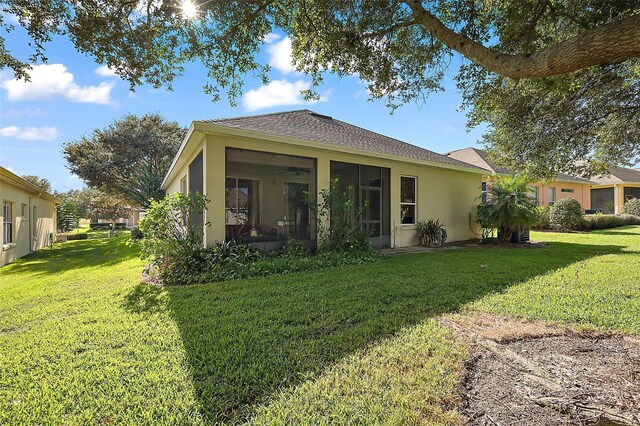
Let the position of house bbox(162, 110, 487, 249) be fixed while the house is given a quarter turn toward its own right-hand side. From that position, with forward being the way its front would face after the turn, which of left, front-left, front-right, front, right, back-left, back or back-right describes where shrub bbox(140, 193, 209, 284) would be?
back

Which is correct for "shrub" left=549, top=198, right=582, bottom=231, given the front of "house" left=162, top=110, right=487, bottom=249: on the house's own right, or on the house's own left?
on the house's own right

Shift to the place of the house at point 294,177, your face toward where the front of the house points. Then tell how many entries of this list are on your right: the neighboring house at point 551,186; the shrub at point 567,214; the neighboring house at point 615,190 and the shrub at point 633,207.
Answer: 4

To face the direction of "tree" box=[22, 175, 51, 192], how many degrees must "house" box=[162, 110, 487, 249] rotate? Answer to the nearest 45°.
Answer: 0° — it already faces it

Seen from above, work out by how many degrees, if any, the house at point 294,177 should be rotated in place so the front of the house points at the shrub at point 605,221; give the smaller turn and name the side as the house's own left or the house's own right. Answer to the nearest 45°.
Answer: approximately 90° to the house's own right

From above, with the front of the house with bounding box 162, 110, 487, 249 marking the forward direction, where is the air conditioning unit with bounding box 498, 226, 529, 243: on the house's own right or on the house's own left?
on the house's own right

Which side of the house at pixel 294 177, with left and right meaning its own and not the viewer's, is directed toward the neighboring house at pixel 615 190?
right

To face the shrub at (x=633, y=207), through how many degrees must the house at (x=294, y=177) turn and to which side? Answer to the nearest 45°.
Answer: approximately 90° to its right

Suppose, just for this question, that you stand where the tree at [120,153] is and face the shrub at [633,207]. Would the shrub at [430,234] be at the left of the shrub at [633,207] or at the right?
right

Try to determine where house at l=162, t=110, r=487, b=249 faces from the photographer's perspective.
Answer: facing away from the viewer and to the left of the viewer

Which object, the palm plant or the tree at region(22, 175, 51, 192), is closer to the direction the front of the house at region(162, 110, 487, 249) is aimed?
the tree

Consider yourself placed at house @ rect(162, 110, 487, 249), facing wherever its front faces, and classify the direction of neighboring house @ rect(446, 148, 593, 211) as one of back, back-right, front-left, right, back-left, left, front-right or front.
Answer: right
